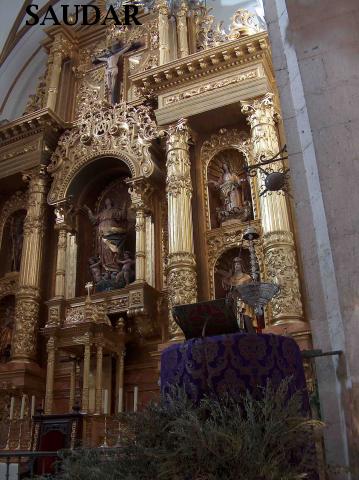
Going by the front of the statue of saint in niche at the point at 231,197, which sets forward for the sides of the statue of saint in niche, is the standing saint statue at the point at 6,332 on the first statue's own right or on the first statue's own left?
on the first statue's own right

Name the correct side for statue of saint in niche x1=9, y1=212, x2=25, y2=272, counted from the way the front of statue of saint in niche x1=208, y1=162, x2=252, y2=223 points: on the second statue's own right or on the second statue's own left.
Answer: on the second statue's own right

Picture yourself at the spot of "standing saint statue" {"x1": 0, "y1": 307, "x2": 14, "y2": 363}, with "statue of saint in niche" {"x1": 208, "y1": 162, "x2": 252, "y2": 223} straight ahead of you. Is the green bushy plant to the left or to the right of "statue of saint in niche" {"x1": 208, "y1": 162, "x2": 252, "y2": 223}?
right

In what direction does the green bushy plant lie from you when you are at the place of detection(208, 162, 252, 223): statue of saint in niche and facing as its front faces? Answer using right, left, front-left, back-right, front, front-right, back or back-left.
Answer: front-left

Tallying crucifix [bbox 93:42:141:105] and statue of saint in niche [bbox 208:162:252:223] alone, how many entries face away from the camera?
0
